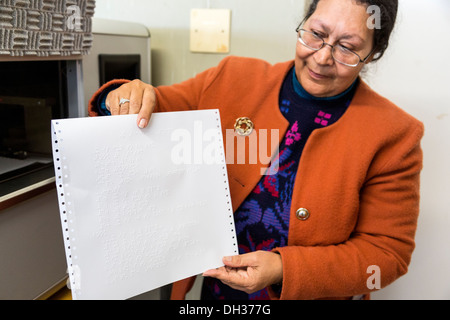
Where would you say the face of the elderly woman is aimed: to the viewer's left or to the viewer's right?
to the viewer's left

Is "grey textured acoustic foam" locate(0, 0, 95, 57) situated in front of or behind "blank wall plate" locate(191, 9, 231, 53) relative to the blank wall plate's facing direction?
in front

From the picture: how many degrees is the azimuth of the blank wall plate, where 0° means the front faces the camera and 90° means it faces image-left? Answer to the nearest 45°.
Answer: approximately 0°
